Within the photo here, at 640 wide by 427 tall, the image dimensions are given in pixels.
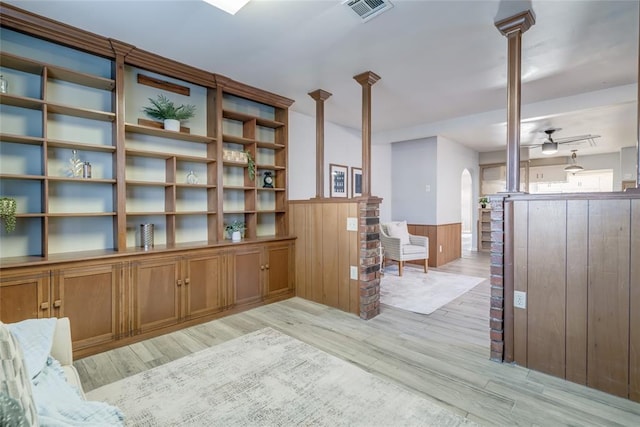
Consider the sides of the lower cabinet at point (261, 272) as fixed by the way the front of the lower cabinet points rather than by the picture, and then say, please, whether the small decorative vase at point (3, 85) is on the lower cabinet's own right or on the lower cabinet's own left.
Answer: on the lower cabinet's own right

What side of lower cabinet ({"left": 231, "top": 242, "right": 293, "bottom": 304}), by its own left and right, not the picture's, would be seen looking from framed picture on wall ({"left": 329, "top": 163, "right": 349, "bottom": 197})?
left

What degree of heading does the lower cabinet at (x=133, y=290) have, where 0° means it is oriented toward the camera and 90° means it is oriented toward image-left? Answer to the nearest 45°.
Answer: approximately 315°

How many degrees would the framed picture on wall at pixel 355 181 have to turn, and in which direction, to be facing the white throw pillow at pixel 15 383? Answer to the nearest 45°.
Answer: approximately 45° to its right

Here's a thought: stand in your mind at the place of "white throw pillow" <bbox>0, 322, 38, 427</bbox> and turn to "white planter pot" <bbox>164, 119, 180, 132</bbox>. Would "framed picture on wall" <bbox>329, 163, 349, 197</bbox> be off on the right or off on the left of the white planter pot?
right

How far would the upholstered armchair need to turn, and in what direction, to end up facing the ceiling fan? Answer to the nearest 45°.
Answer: approximately 90° to its left

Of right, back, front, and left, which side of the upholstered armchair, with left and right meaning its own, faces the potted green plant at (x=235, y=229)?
right

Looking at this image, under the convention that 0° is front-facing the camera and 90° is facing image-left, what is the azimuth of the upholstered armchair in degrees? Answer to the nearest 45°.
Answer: approximately 315°
